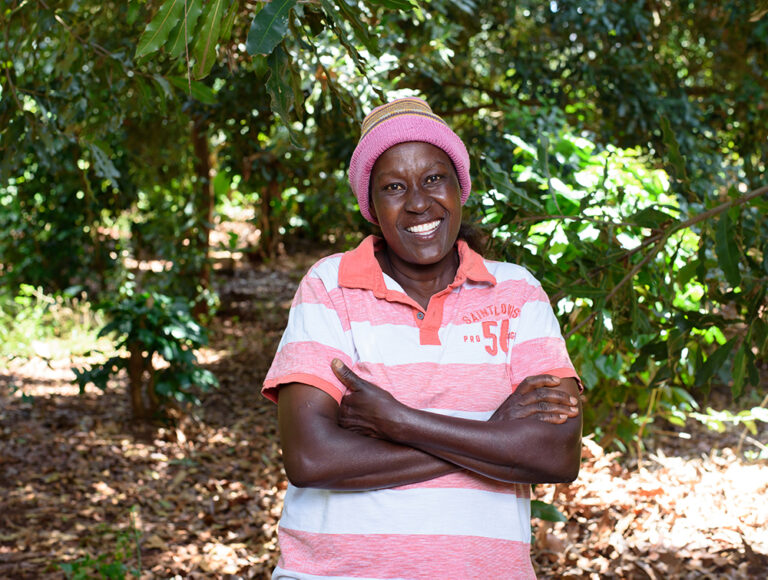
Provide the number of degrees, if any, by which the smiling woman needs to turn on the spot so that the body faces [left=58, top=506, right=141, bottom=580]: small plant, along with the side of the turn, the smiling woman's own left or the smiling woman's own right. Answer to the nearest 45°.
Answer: approximately 135° to the smiling woman's own right

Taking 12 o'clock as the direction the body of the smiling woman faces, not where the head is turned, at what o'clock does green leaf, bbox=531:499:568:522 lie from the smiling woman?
The green leaf is roughly at 7 o'clock from the smiling woman.

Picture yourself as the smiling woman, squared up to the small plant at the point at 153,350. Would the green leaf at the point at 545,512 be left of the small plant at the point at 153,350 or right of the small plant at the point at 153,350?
right

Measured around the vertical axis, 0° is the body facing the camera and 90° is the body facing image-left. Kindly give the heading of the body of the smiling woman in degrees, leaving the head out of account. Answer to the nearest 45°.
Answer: approximately 0°

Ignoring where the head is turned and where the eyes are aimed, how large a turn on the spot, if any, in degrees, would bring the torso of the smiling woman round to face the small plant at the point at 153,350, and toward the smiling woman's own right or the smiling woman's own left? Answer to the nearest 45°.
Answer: approximately 135° to the smiling woman's own right

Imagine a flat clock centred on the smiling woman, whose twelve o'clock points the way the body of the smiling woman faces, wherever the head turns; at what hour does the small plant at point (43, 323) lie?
The small plant is roughly at 5 o'clock from the smiling woman.
